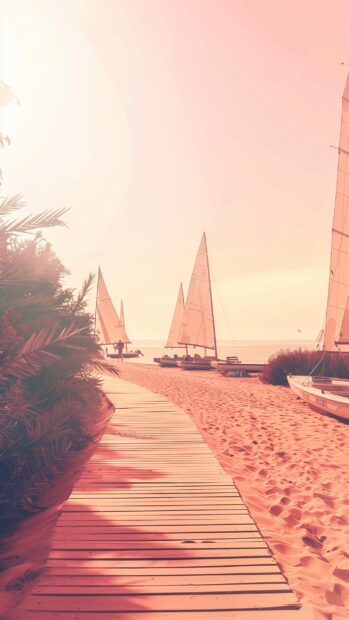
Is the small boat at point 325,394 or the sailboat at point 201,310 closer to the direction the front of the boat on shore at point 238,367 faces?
the small boat

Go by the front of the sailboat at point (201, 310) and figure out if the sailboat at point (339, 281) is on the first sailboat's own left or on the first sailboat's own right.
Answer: on the first sailboat's own right

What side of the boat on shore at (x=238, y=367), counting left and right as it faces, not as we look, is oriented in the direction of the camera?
right

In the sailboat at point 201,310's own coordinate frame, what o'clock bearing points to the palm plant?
The palm plant is roughly at 3 o'clock from the sailboat.

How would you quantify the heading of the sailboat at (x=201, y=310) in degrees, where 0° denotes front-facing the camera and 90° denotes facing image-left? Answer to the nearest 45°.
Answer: approximately 270°

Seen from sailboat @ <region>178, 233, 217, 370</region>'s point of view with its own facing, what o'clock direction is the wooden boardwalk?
The wooden boardwalk is roughly at 3 o'clock from the sailboat.

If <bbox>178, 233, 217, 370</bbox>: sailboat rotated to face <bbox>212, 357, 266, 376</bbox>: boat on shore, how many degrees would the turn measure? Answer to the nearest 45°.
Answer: approximately 45° to its right
